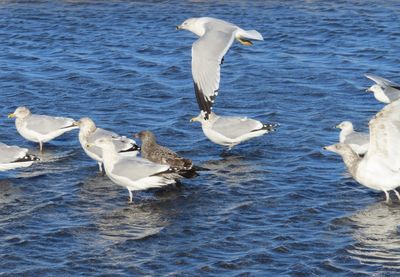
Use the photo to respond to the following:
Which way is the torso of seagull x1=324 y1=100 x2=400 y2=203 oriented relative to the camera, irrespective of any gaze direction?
to the viewer's left

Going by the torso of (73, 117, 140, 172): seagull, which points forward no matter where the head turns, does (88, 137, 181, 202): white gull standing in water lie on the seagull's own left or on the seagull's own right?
on the seagull's own left

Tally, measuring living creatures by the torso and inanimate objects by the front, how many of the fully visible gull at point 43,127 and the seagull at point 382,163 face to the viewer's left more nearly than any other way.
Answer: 2

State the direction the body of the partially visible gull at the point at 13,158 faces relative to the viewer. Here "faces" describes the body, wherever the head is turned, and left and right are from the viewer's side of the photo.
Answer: facing to the left of the viewer

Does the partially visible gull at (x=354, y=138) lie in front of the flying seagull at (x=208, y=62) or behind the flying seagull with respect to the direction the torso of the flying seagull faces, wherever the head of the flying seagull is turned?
behind

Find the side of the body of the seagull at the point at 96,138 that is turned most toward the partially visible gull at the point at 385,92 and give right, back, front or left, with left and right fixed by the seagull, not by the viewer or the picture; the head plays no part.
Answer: back

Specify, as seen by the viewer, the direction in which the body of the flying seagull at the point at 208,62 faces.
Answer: to the viewer's left

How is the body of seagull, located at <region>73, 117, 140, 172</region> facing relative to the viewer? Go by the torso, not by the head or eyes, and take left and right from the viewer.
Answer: facing to the left of the viewer

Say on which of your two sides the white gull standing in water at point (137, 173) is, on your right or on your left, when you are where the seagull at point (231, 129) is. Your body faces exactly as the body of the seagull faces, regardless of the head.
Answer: on your left

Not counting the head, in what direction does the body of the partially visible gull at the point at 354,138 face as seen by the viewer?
to the viewer's left

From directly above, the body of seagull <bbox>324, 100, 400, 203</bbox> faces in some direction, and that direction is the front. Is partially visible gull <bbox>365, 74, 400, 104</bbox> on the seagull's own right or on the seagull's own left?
on the seagull's own right

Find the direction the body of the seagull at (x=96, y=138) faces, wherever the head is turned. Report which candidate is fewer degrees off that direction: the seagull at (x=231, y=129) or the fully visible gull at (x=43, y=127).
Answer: the fully visible gull
